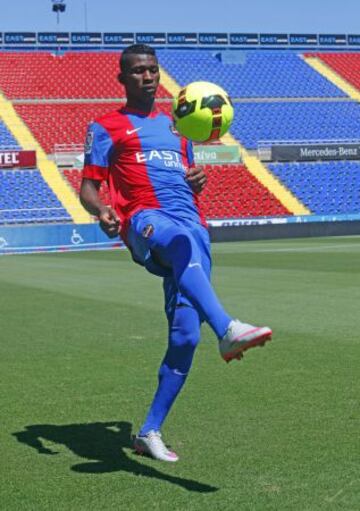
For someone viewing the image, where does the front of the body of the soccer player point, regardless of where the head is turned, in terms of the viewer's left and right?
facing the viewer and to the right of the viewer

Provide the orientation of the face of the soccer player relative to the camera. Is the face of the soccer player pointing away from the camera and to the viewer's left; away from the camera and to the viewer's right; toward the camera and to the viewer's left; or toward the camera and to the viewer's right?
toward the camera and to the viewer's right

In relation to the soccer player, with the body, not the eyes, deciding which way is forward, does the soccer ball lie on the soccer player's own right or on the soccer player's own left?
on the soccer player's own left
